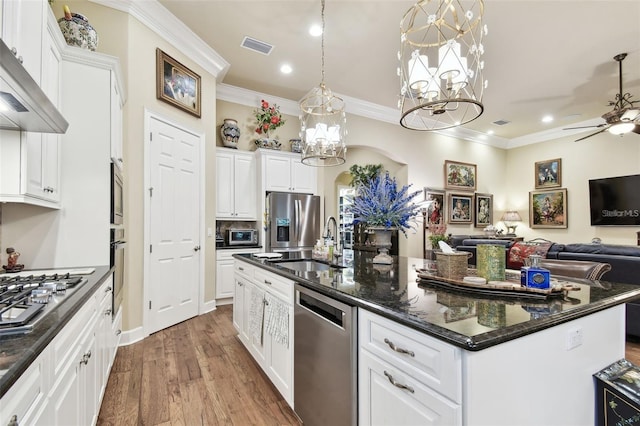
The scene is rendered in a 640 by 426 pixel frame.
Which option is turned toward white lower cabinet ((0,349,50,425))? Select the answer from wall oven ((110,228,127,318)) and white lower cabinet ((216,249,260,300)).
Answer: white lower cabinet ((216,249,260,300))

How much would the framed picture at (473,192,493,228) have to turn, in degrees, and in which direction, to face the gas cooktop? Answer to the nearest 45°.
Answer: approximately 45° to its right

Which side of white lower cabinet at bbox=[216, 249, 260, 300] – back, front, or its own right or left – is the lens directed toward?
front

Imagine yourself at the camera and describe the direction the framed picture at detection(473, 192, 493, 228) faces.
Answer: facing the viewer and to the right of the viewer

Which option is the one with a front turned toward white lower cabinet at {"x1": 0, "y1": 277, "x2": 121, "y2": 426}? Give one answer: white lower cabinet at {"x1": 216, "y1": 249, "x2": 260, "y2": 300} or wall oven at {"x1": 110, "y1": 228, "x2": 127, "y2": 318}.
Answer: white lower cabinet at {"x1": 216, "y1": 249, "x2": 260, "y2": 300}

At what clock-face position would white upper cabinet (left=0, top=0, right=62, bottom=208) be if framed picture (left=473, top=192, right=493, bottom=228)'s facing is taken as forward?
The white upper cabinet is roughly at 2 o'clock from the framed picture.

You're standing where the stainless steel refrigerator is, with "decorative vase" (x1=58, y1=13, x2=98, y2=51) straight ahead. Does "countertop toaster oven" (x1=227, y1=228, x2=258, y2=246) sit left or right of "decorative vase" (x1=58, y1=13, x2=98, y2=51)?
right

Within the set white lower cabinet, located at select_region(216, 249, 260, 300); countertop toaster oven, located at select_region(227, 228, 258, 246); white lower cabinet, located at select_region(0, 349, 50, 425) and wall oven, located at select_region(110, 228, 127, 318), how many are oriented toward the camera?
2

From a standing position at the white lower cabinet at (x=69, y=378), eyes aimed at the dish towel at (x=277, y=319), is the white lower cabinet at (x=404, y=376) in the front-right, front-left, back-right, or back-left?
front-right

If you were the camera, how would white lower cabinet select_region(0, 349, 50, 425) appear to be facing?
facing to the right of the viewer

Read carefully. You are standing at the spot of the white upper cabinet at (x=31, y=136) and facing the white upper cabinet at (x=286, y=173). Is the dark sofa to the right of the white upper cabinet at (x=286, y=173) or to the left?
right

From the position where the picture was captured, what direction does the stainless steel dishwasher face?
facing the viewer and to the left of the viewer

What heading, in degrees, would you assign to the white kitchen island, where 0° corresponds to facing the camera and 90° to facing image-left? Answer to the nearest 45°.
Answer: approximately 45°

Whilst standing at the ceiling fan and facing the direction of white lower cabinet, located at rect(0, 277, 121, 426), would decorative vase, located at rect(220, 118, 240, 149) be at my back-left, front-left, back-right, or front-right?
front-right

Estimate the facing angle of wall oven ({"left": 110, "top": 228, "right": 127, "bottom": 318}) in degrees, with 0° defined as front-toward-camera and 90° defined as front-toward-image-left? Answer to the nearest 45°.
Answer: approximately 270°
